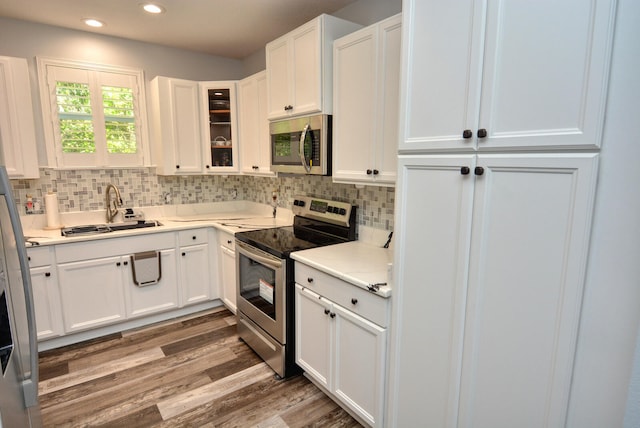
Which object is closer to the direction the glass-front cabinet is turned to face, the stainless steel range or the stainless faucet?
the stainless steel range

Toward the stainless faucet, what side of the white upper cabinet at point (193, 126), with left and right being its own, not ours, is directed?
right

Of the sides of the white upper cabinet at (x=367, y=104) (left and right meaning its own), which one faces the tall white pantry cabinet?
left

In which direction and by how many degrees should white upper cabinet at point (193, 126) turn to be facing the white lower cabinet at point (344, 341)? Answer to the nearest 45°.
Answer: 0° — it already faces it

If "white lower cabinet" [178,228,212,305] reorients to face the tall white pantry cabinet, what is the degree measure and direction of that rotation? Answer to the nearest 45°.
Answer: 0° — it already faces it

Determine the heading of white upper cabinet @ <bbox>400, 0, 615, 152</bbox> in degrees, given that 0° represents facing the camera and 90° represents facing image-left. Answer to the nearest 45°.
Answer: approximately 0°

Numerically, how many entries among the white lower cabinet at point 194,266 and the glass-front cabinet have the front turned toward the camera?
2

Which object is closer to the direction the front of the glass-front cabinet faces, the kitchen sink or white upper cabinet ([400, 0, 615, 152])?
the white upper cabinet

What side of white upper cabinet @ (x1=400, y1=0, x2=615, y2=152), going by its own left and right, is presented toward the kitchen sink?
right
